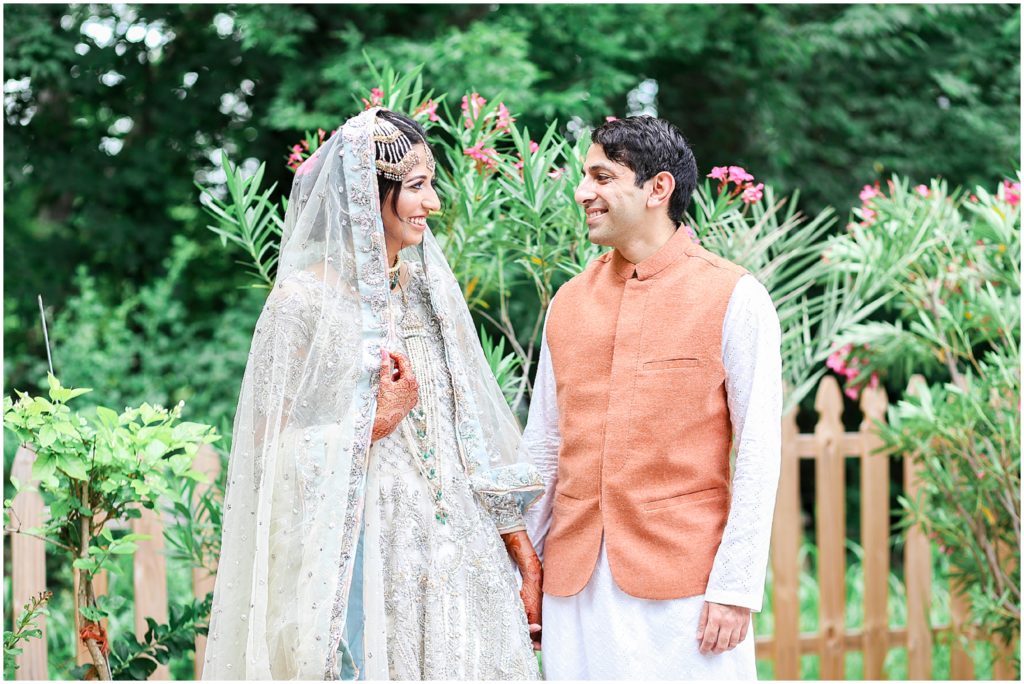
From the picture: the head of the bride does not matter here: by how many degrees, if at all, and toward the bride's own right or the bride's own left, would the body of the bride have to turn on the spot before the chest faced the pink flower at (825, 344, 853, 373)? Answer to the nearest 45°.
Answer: approximately 90° to the bride's own left

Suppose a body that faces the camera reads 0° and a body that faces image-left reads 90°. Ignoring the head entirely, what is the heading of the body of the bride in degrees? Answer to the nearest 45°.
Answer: approximately 315°

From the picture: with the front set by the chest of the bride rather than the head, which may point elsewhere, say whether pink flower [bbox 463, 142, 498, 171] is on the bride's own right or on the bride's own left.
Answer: on the bride's own left

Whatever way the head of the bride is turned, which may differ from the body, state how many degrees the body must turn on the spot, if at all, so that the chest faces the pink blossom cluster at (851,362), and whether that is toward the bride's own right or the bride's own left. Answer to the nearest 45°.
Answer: approximately 90° to the bride's own left

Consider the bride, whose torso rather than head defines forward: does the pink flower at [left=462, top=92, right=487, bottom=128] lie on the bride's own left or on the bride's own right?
on the bride's own left

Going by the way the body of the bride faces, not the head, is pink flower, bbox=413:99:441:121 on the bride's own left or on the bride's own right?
on the bride's own left
